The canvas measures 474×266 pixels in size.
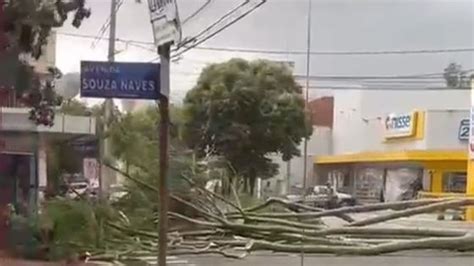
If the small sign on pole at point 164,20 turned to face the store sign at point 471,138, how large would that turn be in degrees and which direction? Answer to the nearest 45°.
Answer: approximately 135° to its left

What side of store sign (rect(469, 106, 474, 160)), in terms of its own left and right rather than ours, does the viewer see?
front

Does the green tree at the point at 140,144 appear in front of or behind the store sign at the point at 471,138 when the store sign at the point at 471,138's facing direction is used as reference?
in front

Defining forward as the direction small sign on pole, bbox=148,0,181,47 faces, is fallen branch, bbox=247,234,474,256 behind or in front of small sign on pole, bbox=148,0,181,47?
behind

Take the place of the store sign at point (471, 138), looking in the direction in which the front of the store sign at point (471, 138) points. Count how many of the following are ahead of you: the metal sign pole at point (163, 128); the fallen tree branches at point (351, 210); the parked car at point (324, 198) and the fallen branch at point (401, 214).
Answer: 4

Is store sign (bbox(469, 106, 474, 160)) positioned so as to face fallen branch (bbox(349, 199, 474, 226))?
yes

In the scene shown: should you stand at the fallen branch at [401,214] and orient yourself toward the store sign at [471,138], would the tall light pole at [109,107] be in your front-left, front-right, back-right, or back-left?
back-left

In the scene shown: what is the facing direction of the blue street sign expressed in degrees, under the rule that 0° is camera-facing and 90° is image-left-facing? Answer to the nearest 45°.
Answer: approximately 0°

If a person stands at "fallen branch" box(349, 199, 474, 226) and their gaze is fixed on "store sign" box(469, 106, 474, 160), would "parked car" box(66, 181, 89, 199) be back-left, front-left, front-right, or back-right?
back-left
